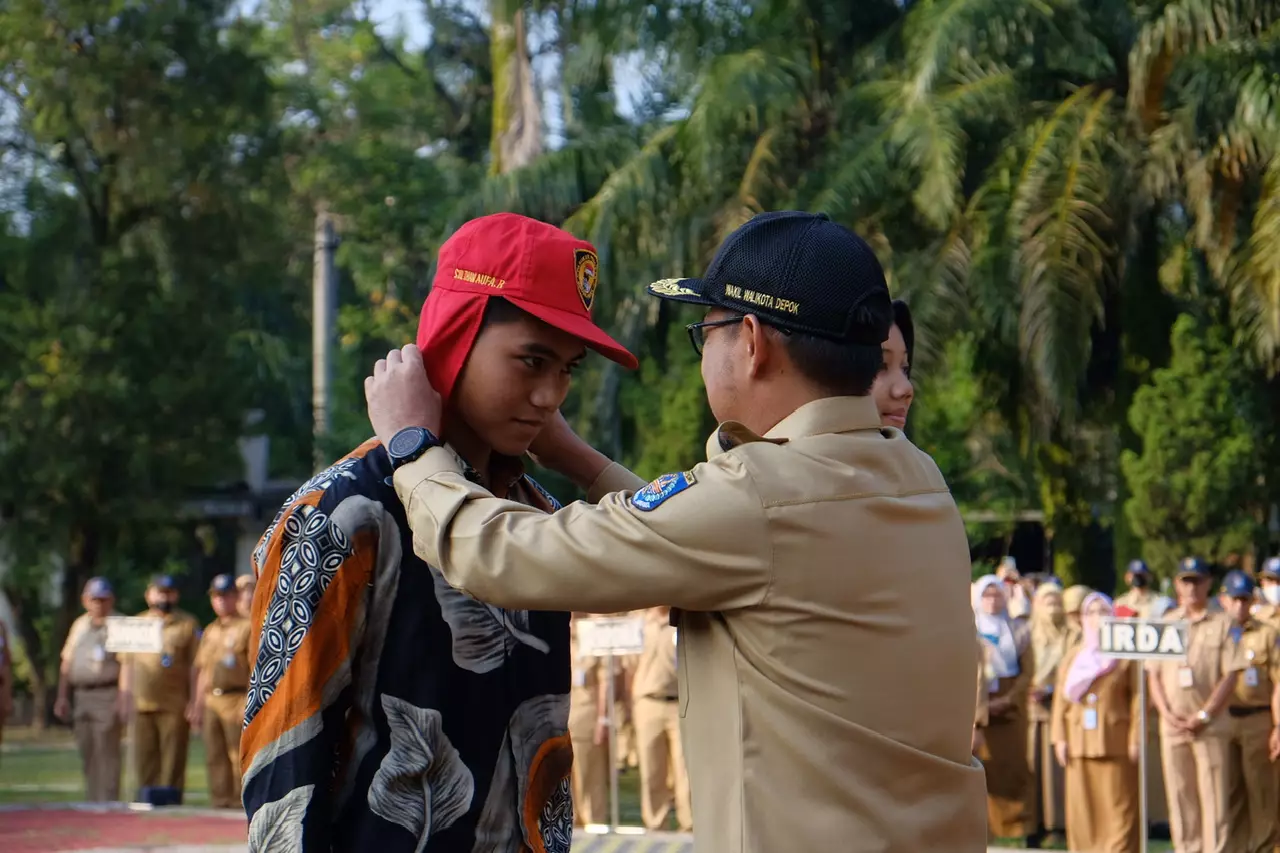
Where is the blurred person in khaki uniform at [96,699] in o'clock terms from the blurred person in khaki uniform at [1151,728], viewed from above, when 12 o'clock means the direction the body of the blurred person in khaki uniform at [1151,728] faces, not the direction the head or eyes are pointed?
the blurred person in khaki uniform at [96,699] is roughly at 3 o'clock from the blurred person in khaki uniform at [1151,728].

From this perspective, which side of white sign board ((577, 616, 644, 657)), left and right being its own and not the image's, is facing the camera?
front

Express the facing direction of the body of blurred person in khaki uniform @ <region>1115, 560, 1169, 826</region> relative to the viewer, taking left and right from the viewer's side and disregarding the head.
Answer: facing the viewer

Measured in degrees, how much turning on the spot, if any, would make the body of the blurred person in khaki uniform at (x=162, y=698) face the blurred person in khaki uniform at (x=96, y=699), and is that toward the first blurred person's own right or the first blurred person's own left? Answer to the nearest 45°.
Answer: approximately 90° to the first blurred person's own right

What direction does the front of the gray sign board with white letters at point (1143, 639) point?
toward the camera

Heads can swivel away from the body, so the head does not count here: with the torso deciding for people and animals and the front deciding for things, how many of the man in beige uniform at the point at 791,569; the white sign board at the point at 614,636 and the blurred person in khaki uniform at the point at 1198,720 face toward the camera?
2

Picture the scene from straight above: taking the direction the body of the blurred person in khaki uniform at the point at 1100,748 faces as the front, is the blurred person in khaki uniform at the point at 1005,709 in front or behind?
behind

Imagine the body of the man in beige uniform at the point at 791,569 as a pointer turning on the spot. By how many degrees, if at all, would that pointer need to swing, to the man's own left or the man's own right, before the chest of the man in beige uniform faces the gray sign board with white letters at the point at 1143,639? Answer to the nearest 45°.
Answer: approximately 45° to the man's own right

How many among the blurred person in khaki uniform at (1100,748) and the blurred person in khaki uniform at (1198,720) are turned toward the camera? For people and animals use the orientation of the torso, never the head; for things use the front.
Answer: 2

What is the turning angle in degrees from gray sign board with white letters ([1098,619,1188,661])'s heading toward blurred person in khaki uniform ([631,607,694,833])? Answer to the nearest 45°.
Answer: approximately 135° to its right

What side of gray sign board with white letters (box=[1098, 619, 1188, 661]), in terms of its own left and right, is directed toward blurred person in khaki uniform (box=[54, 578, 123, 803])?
right

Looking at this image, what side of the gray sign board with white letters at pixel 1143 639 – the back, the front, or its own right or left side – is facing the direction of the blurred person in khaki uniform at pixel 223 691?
right

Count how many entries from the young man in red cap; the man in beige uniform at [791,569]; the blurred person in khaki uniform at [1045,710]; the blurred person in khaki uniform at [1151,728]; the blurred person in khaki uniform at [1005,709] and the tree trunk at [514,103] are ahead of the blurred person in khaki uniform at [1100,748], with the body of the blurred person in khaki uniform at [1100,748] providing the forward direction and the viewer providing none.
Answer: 2

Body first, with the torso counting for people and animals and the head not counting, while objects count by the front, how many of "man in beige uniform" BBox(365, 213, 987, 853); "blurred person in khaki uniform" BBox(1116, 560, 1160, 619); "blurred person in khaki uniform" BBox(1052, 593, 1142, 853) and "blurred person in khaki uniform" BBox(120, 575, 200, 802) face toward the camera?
3

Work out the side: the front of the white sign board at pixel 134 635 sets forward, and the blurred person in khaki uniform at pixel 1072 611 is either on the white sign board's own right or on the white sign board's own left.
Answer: on the white sign board's own left
